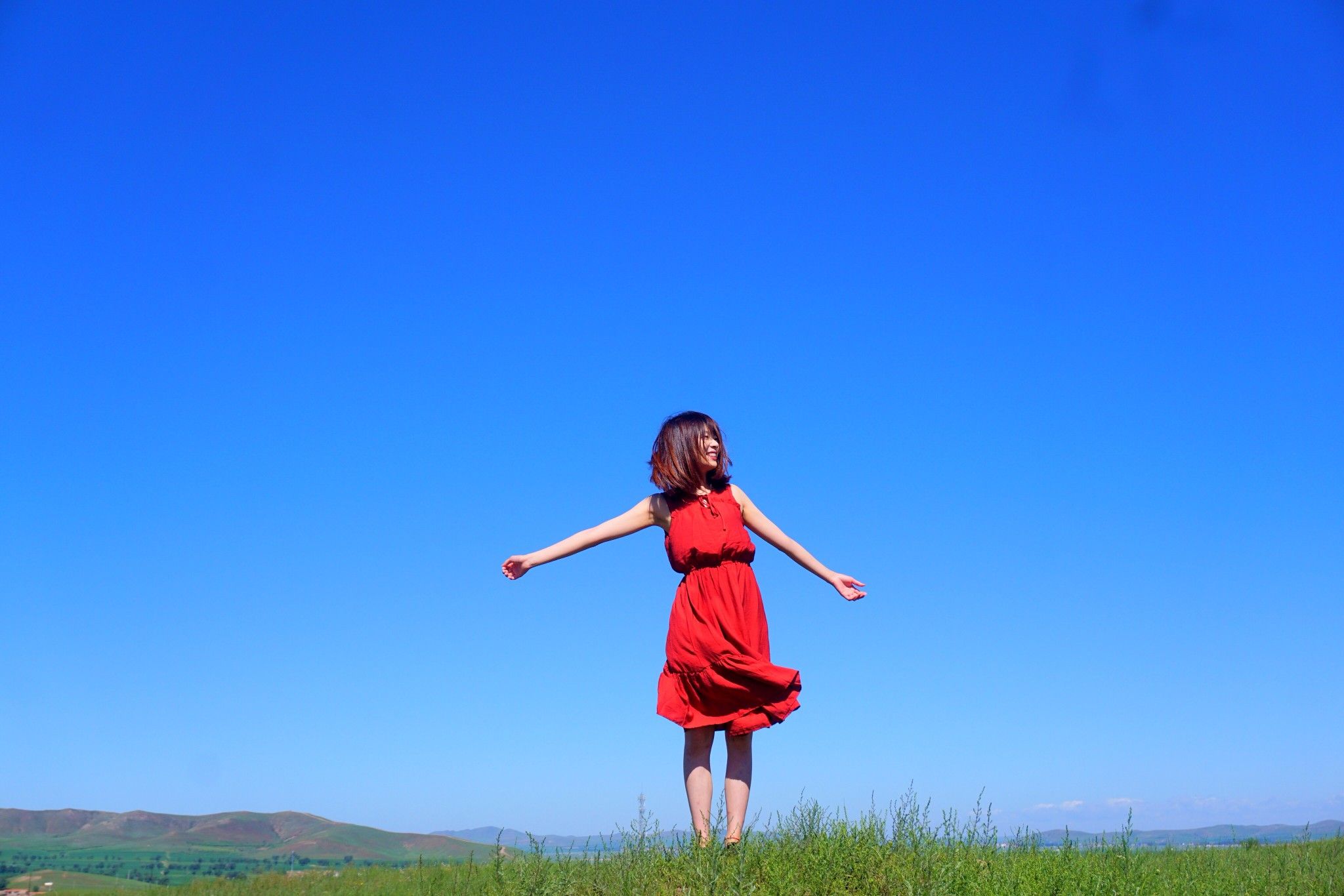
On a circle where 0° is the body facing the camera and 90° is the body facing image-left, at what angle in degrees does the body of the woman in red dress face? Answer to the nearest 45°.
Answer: approximately 0°

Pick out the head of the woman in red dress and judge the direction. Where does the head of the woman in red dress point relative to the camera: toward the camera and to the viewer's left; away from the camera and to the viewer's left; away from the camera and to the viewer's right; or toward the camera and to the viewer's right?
toward the camera and to the viewer's right
